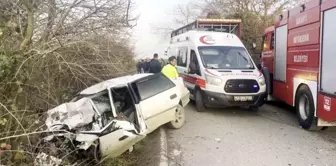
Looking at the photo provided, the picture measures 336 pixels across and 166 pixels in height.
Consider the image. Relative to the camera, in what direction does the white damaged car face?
facing the viewer and to the left of the viewer

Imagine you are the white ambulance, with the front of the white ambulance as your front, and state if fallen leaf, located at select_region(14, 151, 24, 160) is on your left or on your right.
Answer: on your right

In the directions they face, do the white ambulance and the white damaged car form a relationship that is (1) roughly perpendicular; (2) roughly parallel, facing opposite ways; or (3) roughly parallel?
roughly perpendicular

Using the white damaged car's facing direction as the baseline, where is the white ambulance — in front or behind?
behind

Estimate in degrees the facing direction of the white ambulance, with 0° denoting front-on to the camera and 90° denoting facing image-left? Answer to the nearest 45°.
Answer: approximately 315°
